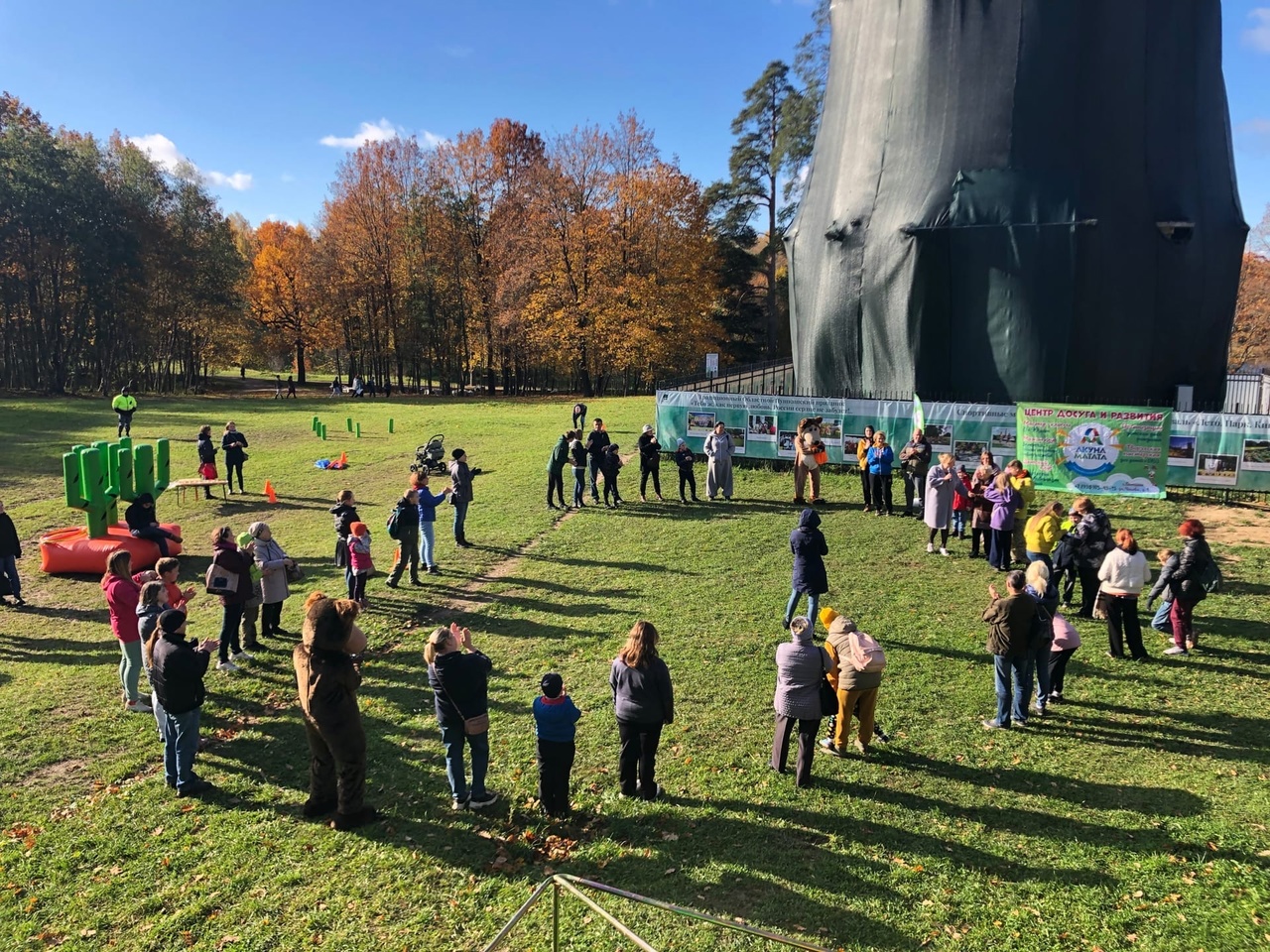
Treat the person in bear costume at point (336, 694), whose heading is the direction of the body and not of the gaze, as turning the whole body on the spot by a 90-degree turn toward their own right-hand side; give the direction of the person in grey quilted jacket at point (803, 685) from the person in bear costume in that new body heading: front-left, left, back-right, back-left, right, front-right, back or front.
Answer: front-left

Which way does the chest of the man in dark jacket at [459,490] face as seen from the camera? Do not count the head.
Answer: to the viewer's right

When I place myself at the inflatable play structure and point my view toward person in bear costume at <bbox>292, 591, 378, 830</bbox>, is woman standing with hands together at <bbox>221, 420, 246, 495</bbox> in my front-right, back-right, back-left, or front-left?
back-left

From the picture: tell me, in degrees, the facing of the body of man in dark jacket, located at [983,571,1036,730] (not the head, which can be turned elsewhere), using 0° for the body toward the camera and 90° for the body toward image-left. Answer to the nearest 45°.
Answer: approximately 135°

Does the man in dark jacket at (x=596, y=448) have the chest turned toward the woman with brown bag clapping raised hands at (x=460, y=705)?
yes

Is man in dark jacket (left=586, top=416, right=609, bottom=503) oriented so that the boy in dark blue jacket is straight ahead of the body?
yes

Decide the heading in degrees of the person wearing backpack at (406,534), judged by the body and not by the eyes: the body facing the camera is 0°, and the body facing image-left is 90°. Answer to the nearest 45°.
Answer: approximately 270°

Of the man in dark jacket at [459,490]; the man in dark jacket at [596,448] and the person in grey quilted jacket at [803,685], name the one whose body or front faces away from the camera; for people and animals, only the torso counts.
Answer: the person in grey quilted jacket

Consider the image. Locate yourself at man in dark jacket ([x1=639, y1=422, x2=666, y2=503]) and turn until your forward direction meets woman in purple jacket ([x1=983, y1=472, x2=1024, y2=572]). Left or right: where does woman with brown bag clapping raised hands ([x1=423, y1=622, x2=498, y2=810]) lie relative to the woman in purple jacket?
right

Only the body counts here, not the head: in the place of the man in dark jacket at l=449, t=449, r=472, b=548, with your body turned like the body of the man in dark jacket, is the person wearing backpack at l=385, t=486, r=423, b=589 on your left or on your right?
on your right

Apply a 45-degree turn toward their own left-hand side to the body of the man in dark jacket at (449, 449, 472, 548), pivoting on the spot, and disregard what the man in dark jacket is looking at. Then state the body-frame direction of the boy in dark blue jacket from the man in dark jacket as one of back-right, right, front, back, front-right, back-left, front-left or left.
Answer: back-right

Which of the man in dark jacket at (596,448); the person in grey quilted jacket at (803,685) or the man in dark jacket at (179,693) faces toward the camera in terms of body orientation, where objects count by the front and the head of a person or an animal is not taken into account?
the man in dark jacket at (596,448)

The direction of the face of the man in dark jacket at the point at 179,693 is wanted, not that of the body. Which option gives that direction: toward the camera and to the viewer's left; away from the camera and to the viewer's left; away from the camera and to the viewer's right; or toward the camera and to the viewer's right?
away from the camera and to the viewer's right

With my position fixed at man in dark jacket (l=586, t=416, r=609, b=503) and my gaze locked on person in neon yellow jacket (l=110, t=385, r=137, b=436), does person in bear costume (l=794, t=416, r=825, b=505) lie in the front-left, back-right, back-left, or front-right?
back-right

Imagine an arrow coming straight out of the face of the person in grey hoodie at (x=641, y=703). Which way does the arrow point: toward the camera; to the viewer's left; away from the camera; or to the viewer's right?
away from the camera

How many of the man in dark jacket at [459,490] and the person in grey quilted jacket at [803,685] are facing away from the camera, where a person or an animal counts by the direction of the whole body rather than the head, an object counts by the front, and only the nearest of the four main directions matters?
1

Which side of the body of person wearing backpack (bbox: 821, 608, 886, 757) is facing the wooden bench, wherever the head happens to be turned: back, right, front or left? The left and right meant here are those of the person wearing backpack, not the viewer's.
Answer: front

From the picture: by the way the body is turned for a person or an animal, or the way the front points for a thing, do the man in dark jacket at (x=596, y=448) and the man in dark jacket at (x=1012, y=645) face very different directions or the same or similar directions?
very different directions

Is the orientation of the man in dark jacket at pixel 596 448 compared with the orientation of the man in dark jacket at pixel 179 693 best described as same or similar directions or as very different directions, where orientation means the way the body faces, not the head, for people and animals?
very different directions
